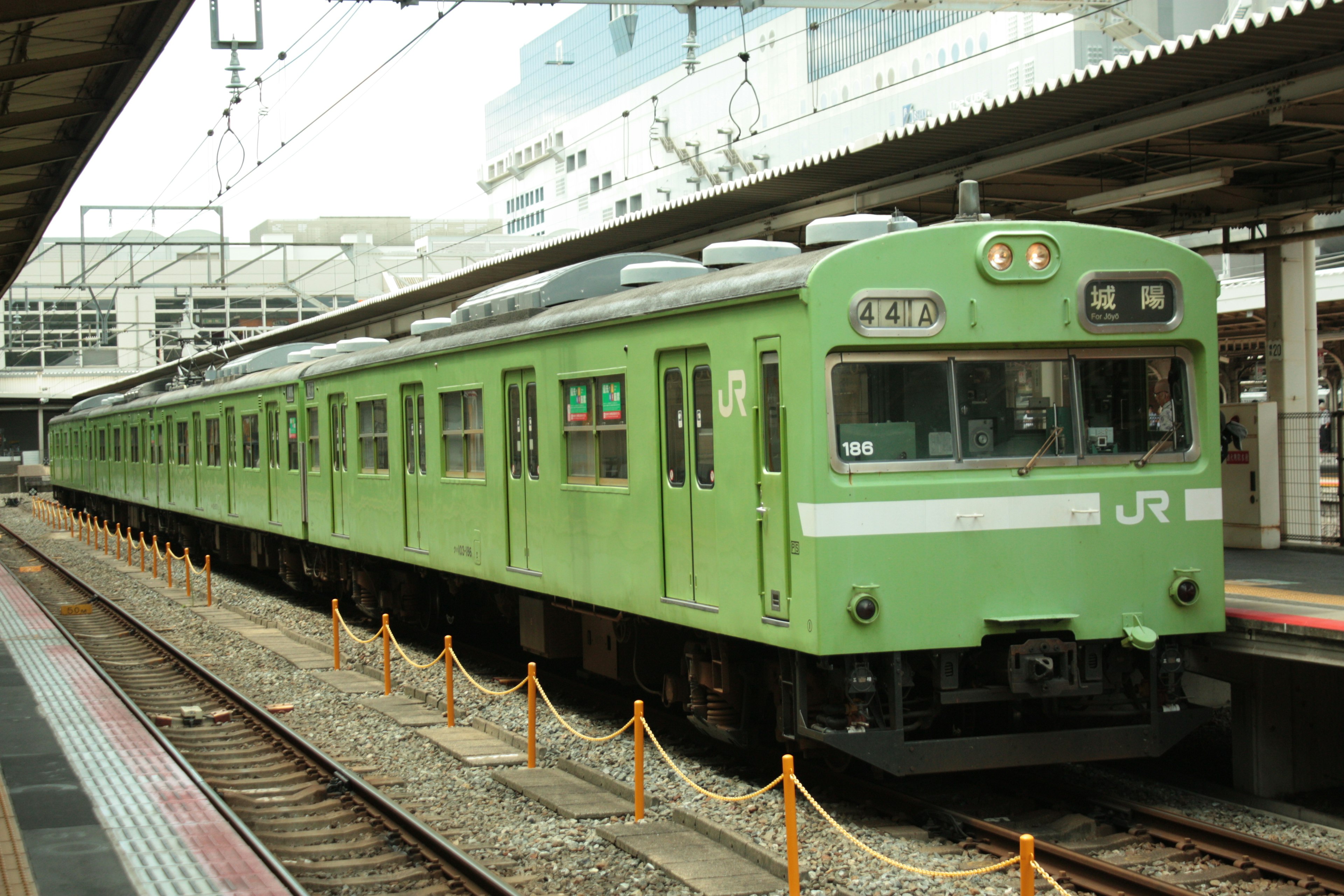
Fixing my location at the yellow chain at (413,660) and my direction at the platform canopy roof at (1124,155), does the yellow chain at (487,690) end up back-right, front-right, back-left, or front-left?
front-right

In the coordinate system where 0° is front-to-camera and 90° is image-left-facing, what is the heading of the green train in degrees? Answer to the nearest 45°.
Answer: approximately 315°

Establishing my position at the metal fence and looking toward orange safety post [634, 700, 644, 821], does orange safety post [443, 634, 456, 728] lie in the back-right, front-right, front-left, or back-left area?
front-right

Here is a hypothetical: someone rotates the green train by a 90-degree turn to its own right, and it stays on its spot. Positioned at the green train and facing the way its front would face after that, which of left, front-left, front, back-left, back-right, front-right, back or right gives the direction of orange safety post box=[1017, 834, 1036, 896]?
front-left

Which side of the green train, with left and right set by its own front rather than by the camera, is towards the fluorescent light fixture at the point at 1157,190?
left

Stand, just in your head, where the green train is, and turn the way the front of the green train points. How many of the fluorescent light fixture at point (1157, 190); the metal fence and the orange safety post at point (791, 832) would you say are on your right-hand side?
1

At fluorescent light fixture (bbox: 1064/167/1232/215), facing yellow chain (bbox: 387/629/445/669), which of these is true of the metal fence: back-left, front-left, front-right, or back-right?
back-right
